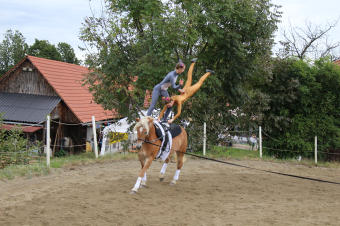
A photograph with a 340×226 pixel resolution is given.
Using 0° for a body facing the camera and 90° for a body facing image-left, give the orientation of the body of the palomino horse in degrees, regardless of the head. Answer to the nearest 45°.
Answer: approximately 45°

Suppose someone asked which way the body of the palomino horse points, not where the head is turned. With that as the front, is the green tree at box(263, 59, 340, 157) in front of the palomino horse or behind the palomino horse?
behind

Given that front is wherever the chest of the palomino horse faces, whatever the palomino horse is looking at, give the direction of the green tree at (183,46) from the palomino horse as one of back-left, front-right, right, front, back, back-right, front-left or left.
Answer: back-right

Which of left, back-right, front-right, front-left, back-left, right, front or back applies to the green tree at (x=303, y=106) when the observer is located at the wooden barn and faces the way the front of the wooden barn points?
left
